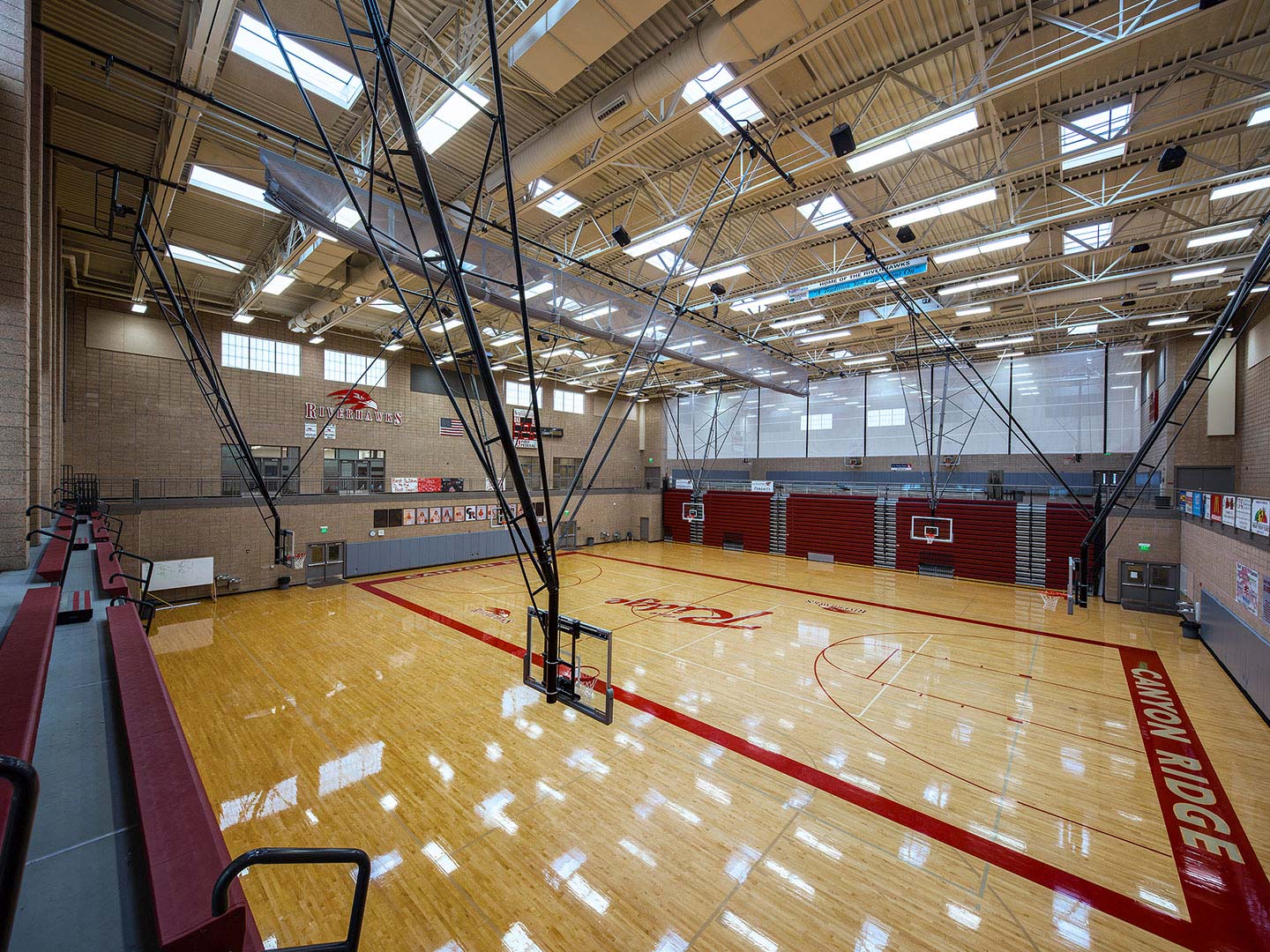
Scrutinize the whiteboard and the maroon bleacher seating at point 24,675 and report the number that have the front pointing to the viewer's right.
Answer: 1

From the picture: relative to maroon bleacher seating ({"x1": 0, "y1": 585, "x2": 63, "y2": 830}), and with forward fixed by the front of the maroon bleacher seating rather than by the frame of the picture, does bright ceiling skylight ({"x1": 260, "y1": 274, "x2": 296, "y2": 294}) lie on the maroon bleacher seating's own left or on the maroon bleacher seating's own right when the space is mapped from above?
on the maroon bleacher seating's own left

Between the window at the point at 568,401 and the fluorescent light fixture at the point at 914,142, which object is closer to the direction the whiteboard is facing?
the fluorescent light fixture

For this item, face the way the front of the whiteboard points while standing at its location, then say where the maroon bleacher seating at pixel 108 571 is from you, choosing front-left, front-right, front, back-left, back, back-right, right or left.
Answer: front

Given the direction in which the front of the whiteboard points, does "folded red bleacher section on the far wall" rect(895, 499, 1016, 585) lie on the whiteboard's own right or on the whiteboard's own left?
on the whiteboard's own left

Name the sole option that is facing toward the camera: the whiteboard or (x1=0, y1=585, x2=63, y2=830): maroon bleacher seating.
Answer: the whiteboard

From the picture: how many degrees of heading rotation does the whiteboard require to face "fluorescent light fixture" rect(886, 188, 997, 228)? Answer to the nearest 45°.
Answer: approximately 45° to its left

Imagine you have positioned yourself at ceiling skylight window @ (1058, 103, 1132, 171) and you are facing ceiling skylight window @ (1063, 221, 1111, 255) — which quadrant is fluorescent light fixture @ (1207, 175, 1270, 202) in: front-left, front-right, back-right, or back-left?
front-right

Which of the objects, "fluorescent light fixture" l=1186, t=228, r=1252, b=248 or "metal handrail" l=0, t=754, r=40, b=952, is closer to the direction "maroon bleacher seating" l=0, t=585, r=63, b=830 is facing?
the fluorescent light fixture

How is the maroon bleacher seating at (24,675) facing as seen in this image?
to the viewer's right

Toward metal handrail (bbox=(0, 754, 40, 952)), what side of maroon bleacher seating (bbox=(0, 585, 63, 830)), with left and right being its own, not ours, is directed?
right

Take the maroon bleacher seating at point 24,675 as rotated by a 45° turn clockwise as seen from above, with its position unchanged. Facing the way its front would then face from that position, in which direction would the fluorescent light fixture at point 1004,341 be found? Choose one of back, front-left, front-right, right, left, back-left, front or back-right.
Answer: front-left

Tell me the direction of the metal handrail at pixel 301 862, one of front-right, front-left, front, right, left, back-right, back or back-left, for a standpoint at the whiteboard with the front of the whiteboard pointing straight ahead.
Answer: front

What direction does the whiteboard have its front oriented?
toward the camera

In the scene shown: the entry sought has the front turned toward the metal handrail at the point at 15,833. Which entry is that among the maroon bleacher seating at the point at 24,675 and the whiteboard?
the whiteboard

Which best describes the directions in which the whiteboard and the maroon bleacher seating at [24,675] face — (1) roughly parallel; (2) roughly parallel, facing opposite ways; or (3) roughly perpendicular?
roughly perpendicular

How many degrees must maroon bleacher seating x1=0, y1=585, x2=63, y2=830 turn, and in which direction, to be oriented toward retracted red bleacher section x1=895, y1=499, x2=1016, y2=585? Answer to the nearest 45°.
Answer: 0° — it already faces it
